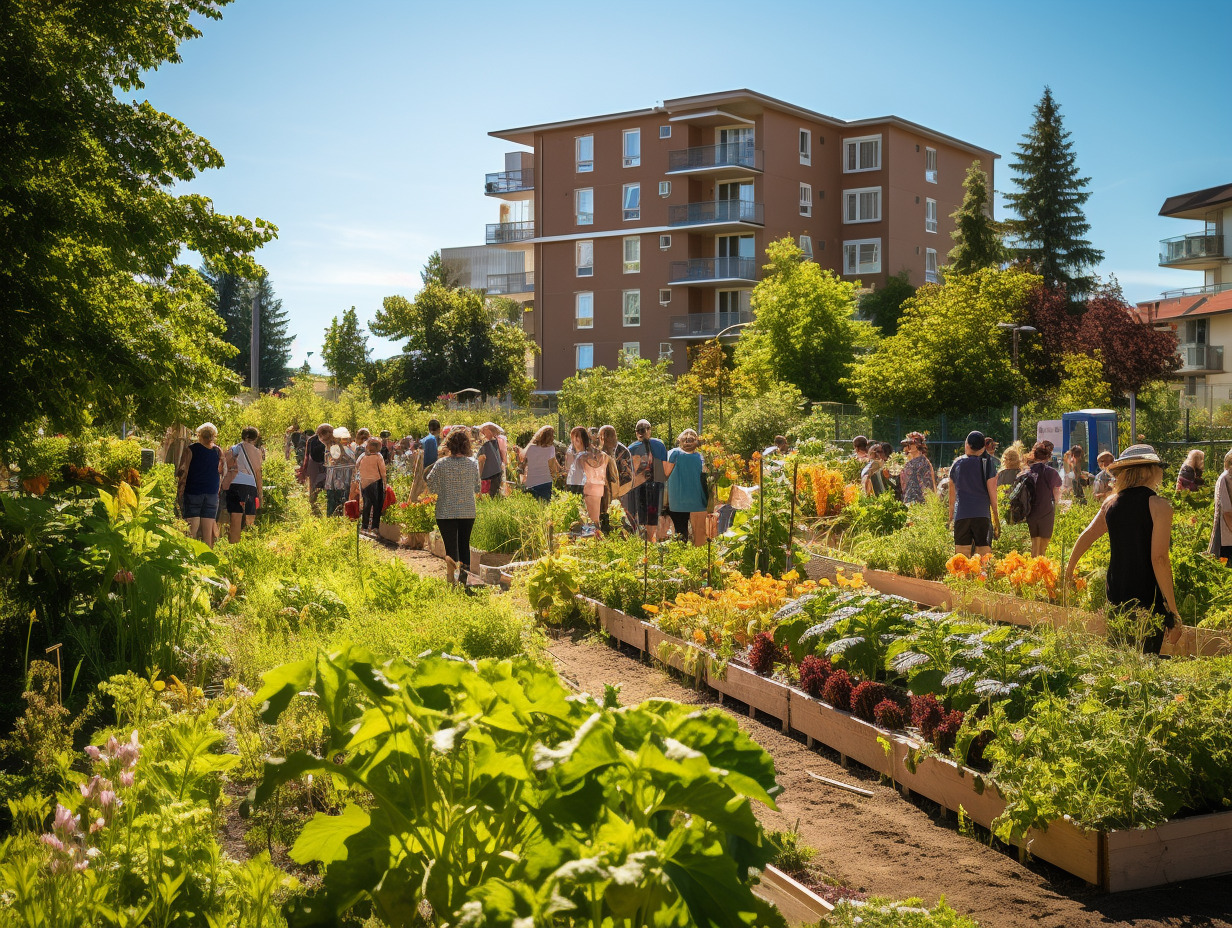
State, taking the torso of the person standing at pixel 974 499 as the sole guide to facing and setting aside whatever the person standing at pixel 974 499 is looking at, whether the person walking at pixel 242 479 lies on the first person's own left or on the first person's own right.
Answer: on the first person's own left

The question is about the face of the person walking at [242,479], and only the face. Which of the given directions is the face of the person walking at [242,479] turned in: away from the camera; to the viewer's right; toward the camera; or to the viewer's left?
away from the camera

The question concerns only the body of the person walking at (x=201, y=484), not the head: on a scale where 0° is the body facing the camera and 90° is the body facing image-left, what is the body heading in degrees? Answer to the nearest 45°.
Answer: approximately 180°

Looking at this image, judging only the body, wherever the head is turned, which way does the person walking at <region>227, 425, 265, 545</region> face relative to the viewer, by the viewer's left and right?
facing away from the viewer

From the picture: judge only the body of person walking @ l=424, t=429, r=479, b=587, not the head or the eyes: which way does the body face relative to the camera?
away from the camera

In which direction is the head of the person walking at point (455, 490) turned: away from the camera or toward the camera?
away from the camera

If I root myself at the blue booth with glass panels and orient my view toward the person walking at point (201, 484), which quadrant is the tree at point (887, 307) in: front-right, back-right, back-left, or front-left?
back-right

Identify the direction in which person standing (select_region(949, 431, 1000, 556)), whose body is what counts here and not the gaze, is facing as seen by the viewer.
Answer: away from the camera

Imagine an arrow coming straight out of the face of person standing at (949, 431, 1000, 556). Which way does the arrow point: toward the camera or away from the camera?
away from the camera
